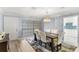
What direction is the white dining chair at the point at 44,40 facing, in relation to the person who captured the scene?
facing away from the viewer and to the right of the viewer
